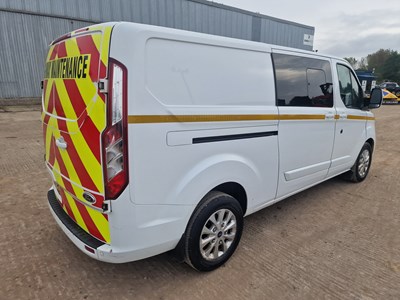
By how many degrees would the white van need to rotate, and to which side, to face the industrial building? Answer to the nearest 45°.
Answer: approximately 90° to its left

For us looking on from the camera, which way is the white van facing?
facing away from the viewer and to the right of the viewer
